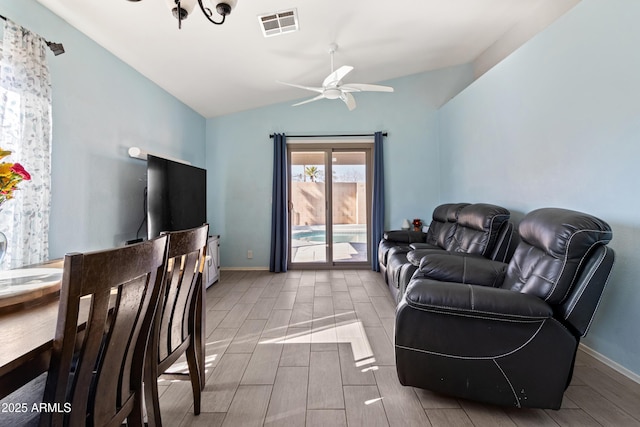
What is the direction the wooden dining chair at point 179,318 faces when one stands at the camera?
facing away from the viewer and to the left of the viewer

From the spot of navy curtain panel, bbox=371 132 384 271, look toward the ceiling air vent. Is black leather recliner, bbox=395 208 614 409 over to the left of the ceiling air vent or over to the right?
left

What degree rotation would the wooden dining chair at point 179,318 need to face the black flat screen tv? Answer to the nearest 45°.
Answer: approximately 45° to its right

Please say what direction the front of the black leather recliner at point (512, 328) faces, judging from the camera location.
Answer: facing to the left of the viewer

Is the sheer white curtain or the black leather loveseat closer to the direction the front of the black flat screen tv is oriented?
the black leather loveseat

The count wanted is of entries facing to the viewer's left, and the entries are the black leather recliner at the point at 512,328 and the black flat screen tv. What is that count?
1

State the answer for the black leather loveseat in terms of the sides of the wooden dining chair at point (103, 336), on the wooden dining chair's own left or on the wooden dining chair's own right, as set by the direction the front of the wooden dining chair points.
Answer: on the wooden dining chair's own right

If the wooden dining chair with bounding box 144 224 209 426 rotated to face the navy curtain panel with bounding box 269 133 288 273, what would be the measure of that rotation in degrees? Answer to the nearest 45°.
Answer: approximately 90° to its right

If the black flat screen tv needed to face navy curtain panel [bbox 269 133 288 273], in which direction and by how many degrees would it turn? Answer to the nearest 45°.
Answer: approximately 90° to its left

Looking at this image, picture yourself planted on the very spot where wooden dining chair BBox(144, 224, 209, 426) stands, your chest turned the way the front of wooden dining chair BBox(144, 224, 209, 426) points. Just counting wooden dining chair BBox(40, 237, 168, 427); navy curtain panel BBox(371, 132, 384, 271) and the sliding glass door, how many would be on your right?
2

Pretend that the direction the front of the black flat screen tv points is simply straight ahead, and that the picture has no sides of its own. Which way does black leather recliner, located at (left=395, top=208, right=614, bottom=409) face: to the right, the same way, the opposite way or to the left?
the opposite way
